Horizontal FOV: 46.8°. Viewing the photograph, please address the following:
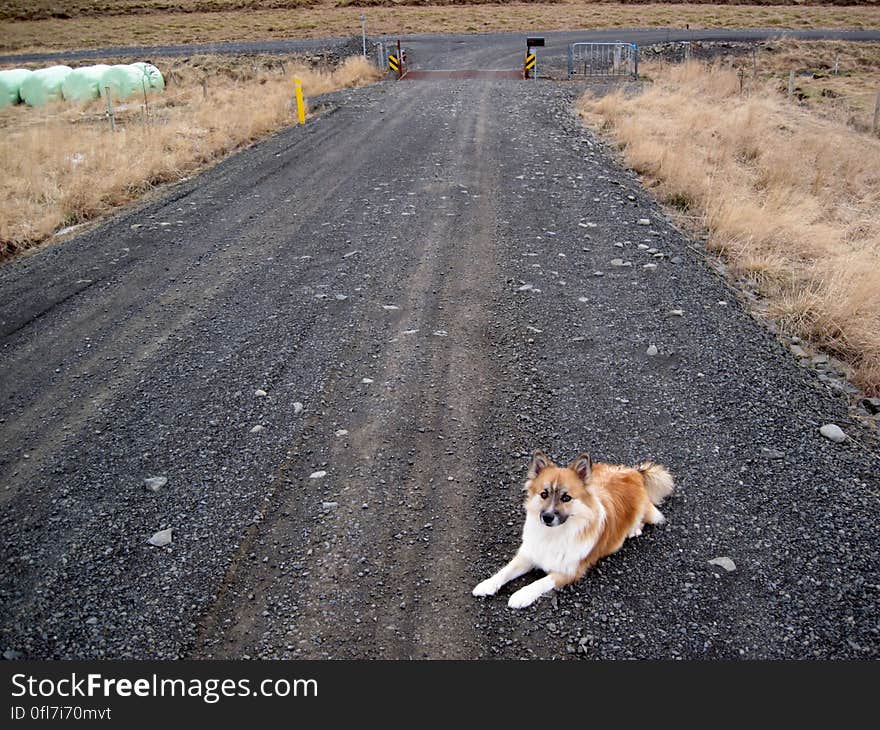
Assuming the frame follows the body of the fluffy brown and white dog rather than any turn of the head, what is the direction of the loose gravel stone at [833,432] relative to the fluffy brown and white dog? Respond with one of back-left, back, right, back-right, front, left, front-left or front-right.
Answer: back

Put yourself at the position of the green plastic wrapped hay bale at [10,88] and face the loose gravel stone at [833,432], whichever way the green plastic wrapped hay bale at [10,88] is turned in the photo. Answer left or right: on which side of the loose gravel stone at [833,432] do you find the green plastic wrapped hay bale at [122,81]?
left

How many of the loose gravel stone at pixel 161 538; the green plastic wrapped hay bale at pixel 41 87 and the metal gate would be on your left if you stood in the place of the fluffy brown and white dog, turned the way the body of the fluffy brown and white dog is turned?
0

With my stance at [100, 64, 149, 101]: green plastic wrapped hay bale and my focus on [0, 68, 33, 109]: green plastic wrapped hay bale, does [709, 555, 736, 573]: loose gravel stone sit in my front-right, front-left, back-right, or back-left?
back-left

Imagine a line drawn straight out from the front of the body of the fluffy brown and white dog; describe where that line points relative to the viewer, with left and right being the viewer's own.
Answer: facing the viewer and to the left of the viewer

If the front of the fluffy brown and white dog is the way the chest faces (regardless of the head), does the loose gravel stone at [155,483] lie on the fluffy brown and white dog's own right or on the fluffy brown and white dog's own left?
on the fluffy brown and white dog's own right

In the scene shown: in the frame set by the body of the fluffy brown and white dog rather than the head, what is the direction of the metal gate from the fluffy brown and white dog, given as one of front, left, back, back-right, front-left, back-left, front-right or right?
back-right

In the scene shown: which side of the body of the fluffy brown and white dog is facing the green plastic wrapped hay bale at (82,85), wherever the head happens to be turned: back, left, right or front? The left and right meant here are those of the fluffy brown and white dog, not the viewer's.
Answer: right

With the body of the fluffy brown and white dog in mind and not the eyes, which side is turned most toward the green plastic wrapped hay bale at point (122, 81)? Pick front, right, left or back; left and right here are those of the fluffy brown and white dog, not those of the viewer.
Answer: right

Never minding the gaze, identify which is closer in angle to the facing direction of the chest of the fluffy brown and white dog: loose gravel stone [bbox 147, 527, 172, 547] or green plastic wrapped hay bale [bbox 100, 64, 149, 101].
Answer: the loose gravel stone

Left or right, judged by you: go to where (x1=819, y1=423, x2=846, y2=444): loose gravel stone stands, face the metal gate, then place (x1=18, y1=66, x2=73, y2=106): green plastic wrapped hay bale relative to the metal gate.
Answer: left

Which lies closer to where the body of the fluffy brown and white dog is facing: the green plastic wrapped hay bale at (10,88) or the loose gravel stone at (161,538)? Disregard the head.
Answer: the loose gravel stone
